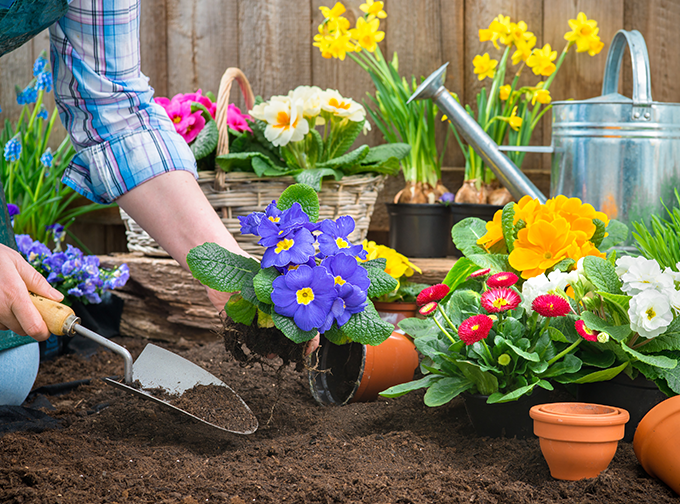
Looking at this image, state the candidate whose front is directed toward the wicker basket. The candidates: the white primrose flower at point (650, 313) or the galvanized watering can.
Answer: the galvanized watering can

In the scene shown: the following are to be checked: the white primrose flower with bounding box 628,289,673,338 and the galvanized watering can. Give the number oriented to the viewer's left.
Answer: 1

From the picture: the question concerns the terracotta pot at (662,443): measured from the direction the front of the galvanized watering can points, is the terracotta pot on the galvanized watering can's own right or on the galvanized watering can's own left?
on the galvanized watering can's own left

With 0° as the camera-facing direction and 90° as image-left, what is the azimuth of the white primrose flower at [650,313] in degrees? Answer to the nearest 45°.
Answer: approximately 0°

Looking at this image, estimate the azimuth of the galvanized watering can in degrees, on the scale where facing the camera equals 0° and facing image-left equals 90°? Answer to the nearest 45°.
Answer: approximately 90°

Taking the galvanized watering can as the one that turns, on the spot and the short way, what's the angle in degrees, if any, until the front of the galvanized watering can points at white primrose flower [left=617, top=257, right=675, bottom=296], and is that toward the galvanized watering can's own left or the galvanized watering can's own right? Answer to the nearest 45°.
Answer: approximately 90° to the galvanized watering can's own left

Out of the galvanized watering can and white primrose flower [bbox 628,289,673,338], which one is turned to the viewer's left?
the galvanized watering can

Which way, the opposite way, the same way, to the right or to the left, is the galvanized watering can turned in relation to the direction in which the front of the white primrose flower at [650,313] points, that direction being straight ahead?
to the right

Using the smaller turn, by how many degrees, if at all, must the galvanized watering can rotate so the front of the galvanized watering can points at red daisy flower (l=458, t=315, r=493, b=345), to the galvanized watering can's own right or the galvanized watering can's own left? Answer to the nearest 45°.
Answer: approximately 90° to the galvanized watering can's own left

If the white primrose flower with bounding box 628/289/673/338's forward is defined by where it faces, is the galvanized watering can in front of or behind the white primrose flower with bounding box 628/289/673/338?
behind
